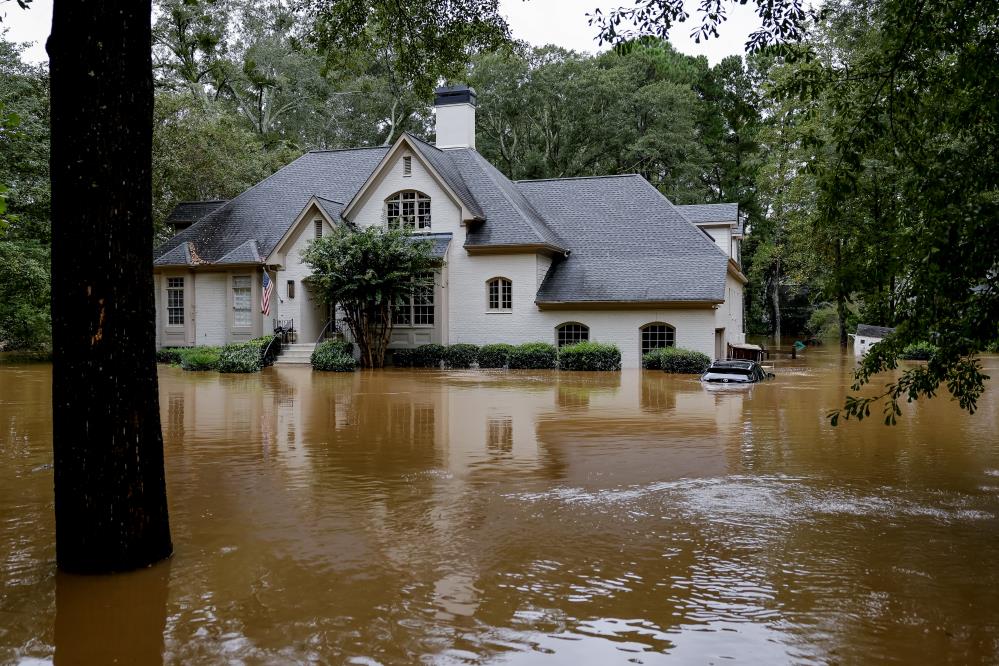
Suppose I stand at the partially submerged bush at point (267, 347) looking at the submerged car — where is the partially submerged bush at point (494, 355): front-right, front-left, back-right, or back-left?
front-left

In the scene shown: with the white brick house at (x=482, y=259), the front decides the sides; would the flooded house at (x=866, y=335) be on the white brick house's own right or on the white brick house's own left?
on the white brick house's own left

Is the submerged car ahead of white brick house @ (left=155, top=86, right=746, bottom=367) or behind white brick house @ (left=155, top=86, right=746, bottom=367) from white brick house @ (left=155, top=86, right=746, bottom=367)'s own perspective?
ahead

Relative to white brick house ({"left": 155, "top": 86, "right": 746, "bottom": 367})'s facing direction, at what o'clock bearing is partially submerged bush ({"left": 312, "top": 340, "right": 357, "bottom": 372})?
The partially submerged bush is roughly at 2 o'clock from the white brick house.

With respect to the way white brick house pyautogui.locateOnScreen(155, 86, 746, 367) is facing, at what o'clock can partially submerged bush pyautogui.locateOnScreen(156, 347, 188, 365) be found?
The partially submerged bush is roughly at 3 o'clock from the white brick house.

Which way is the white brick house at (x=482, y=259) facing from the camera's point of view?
toward the camera

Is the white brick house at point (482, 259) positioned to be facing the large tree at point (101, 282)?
yes

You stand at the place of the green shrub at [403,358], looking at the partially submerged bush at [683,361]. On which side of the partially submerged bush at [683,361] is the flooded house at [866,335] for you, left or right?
left
